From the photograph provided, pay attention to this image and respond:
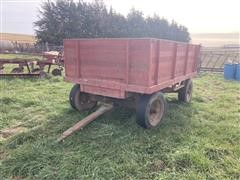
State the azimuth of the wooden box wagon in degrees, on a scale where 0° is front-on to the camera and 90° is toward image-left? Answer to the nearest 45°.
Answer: approximately 45°
